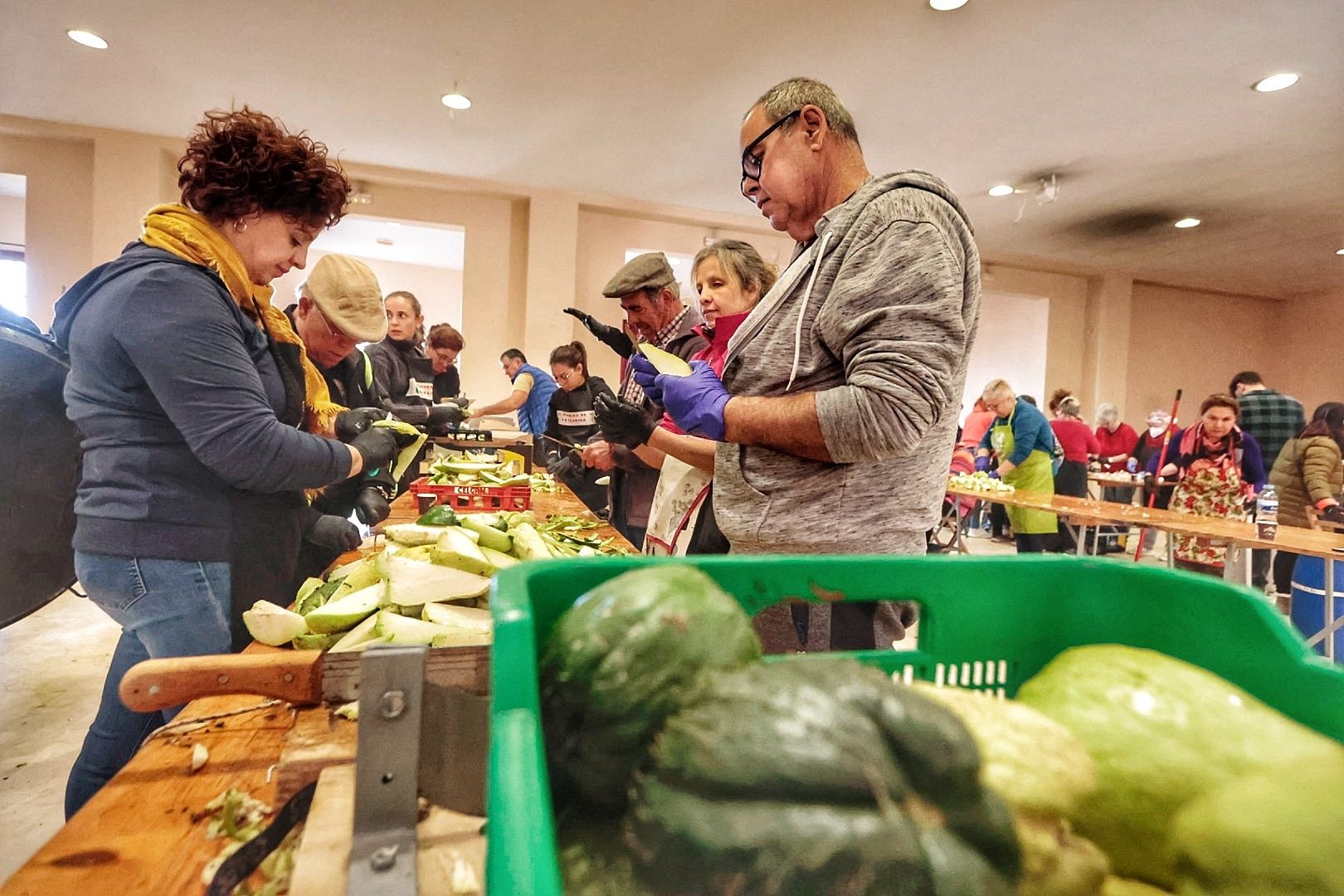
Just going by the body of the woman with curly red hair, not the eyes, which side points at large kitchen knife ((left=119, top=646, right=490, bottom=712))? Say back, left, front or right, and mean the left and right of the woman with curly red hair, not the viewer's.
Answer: right

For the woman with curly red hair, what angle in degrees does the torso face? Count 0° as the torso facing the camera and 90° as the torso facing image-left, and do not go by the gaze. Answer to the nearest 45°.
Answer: approximately 270°

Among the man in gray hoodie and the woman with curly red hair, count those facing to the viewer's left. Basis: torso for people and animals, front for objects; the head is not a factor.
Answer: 1

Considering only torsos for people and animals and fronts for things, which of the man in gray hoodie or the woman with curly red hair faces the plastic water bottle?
the woman with curly red hair

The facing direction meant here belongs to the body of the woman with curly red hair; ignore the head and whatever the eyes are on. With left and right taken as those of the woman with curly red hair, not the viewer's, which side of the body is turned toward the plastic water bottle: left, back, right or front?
front

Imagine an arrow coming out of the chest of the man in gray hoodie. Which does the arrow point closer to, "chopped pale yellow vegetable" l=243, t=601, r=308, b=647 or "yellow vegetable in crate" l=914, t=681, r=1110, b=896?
the chopped pale yellow vegetable

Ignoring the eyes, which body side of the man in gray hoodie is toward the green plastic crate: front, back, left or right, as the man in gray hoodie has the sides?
left

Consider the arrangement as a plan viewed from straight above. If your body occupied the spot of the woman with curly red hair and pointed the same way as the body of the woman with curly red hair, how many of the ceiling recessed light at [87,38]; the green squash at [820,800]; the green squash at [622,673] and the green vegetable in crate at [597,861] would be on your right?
3

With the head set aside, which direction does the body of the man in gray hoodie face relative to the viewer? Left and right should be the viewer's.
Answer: facing to the left of the viewer

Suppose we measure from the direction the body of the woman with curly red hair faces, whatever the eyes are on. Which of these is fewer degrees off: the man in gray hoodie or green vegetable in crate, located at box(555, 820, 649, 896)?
the man in gray hoodie

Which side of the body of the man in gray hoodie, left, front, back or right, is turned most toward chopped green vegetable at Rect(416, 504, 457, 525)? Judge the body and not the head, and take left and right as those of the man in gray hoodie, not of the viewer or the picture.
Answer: front

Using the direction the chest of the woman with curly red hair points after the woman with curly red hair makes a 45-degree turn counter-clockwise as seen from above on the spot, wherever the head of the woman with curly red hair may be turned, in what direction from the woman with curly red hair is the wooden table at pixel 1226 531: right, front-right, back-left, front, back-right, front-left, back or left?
front-right

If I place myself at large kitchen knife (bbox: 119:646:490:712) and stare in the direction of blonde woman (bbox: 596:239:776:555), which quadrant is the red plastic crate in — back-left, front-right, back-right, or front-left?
front-left
